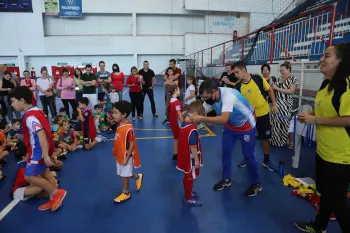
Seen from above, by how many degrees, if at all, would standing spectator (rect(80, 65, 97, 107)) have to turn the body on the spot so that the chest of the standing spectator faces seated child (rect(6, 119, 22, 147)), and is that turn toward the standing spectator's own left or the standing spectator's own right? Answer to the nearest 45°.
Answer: approximately 45° to the standing spectator's own right

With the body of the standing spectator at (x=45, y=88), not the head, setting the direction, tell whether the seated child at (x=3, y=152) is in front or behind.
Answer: in front

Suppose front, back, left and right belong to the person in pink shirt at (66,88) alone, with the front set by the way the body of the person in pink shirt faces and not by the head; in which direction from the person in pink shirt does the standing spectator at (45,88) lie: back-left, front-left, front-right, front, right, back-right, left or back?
back-right

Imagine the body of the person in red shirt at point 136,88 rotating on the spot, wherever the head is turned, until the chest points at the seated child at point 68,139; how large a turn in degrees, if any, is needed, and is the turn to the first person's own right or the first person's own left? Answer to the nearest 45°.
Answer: approximately 45° to the first person's own right

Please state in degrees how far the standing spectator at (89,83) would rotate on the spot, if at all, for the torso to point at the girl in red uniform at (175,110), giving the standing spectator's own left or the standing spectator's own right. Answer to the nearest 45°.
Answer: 0° — they already face them
